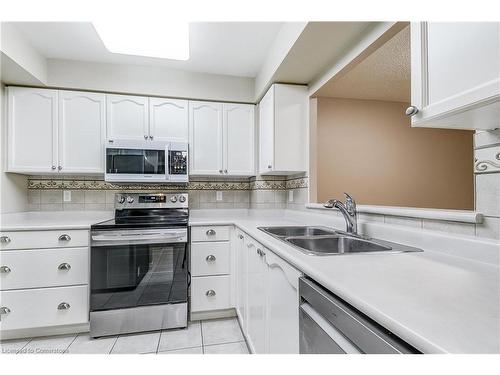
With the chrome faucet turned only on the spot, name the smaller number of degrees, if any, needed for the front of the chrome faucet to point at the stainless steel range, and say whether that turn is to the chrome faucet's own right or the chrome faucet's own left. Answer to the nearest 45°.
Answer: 0° — it already faces it

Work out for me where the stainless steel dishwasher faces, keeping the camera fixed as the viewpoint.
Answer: facing the viewer and to the left of the viewer

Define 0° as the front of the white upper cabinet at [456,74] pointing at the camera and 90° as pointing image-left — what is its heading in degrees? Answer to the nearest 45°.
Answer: approximately 45°

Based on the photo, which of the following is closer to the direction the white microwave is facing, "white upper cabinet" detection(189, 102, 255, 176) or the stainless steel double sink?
the stainless steel double sink

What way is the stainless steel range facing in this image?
toward the camera

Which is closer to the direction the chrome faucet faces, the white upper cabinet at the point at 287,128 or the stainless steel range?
the stainless steel range

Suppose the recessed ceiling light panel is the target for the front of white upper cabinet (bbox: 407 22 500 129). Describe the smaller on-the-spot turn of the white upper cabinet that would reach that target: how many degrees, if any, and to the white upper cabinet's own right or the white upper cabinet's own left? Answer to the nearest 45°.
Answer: approximately 45° to the white upper cabinet's own right

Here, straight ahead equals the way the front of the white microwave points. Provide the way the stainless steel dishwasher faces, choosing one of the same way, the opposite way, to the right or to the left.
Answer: to the right

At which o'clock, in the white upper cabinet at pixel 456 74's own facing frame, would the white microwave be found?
The white microwave is roughly at 2 o'clock from the white upper cabinet.

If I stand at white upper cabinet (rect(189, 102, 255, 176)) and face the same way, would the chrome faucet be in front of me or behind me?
in front

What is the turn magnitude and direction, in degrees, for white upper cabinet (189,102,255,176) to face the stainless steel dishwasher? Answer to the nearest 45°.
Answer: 0° — it already faces it

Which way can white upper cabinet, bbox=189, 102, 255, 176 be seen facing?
toward the camera

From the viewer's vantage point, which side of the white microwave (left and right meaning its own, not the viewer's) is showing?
front
